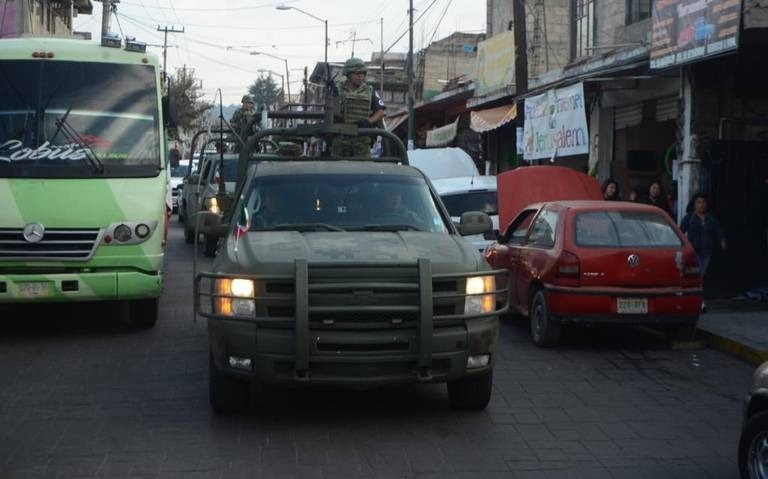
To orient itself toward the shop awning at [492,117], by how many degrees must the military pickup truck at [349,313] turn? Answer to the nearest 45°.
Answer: approximately 180°

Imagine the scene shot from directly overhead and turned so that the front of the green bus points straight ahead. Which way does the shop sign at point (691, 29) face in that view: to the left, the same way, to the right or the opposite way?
to the right

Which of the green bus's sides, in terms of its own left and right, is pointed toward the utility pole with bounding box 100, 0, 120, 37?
back

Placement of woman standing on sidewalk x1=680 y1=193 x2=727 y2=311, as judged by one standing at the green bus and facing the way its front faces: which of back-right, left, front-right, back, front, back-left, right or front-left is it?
left

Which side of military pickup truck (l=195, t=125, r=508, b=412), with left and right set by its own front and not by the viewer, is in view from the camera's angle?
front

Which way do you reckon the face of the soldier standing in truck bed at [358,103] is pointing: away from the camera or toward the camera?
toward the camera

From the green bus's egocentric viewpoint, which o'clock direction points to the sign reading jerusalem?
The sign reading jerusalem is roughly at 8 o'clock from the green bus.

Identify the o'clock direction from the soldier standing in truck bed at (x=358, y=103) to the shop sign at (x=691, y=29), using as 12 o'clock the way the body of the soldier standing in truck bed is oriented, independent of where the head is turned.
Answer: The shop sign is roughly at 9 o'clock from the soldier standing in truck bed.

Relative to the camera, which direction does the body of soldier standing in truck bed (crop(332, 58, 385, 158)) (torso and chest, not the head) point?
toward the camera
